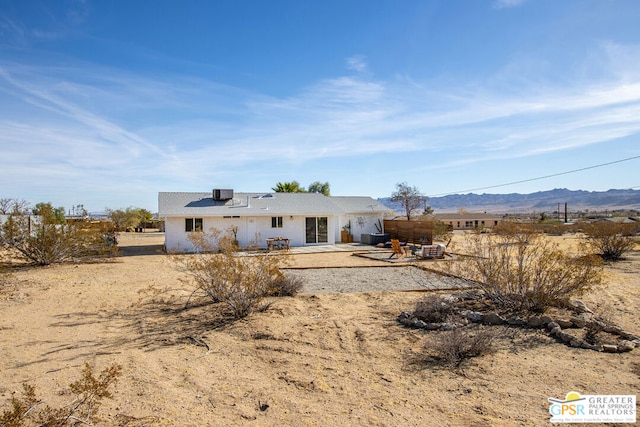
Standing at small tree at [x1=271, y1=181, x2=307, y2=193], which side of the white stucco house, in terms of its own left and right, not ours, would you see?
front

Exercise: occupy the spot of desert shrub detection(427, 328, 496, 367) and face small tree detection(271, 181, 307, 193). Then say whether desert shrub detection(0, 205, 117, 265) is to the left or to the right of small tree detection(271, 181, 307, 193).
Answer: left

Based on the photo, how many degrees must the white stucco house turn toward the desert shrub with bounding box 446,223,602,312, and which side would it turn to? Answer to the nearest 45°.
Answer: approximately 180°

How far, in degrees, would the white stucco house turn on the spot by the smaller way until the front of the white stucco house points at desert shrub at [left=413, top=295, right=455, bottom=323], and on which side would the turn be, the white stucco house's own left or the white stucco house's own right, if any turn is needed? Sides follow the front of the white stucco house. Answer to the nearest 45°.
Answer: approximately 180°

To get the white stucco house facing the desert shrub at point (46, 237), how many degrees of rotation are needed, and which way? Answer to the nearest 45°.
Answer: approximately 135° to its left

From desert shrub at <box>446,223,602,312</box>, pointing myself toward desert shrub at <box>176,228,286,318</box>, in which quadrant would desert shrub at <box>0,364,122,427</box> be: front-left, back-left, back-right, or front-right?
front-left

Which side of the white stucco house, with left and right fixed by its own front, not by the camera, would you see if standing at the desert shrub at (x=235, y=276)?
back
